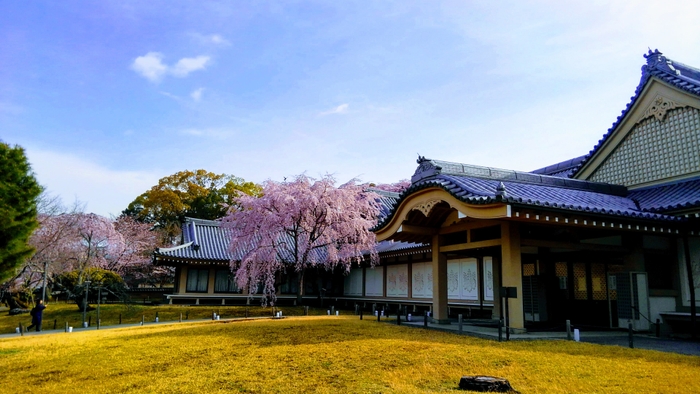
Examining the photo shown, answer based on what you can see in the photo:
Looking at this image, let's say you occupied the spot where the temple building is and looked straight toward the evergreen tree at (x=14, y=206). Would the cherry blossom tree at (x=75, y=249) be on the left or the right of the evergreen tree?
right

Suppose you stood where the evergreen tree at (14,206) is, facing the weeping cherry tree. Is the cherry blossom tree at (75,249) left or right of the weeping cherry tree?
left

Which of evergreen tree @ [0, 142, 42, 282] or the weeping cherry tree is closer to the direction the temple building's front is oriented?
the evergreen tree

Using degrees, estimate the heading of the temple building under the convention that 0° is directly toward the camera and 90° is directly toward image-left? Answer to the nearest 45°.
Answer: approximately 45°

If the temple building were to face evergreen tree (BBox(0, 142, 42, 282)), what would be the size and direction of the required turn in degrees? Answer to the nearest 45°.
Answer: approximately 45° to its right

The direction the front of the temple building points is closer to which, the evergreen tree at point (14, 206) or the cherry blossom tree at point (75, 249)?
the evergreen tree

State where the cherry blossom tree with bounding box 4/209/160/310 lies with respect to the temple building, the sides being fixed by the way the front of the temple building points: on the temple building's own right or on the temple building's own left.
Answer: on the temple building's own right

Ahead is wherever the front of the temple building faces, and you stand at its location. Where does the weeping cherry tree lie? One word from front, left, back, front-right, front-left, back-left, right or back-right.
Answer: right
